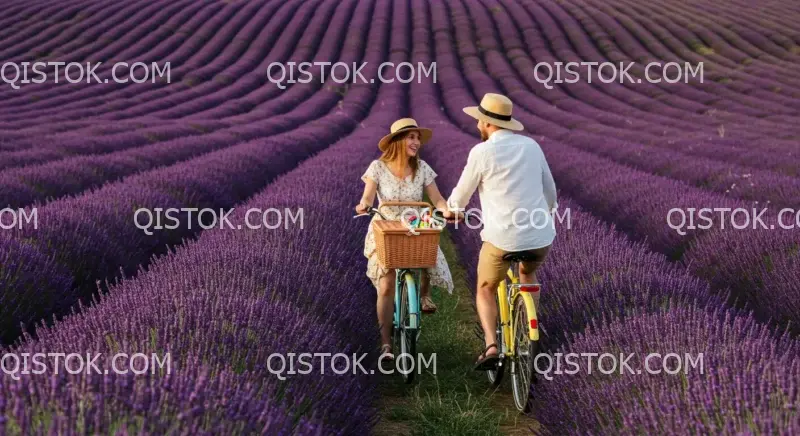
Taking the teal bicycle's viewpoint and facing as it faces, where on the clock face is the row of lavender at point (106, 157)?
The row of lavender is roughly at 5 o'clock from the teal bicycle.

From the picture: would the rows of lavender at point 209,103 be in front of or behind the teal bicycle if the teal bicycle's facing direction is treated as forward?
behind

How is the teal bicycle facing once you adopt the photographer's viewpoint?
facing the viewer

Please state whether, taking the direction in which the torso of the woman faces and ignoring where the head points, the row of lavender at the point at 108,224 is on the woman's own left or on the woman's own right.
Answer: on the woman's own right

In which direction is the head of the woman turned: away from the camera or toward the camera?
toward the camera
